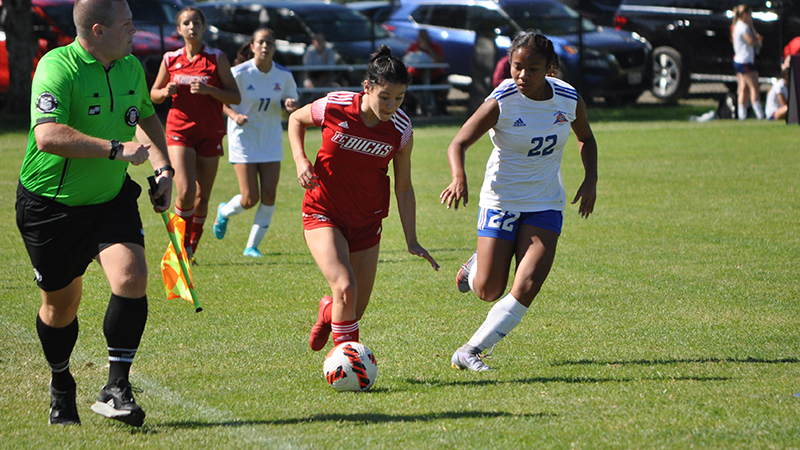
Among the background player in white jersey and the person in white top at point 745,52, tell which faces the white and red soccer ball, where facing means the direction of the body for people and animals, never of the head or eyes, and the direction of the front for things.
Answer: the background player in white jersey

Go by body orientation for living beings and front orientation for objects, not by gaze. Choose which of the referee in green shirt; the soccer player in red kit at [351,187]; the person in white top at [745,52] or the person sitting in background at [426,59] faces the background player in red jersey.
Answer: the person sitting in background

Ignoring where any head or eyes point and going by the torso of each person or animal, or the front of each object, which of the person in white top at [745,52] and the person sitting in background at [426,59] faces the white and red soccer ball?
the person sitting in background

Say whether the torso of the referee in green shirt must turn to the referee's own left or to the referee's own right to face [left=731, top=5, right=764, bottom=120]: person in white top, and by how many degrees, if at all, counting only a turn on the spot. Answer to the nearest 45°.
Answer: approximately 90° to the referee's own left

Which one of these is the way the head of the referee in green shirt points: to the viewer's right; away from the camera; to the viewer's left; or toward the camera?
to the viewer's right

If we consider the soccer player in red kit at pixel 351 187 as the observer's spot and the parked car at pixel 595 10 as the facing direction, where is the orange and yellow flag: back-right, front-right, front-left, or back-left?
back-left

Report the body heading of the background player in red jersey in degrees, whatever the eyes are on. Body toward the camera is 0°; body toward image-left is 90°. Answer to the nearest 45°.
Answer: approximately 0°

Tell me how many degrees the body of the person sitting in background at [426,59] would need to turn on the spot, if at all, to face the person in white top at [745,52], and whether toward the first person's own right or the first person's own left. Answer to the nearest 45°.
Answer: approximately 90° to the first person's own left

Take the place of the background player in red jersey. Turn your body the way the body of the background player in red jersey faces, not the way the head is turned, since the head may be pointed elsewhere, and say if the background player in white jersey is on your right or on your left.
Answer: on your left
